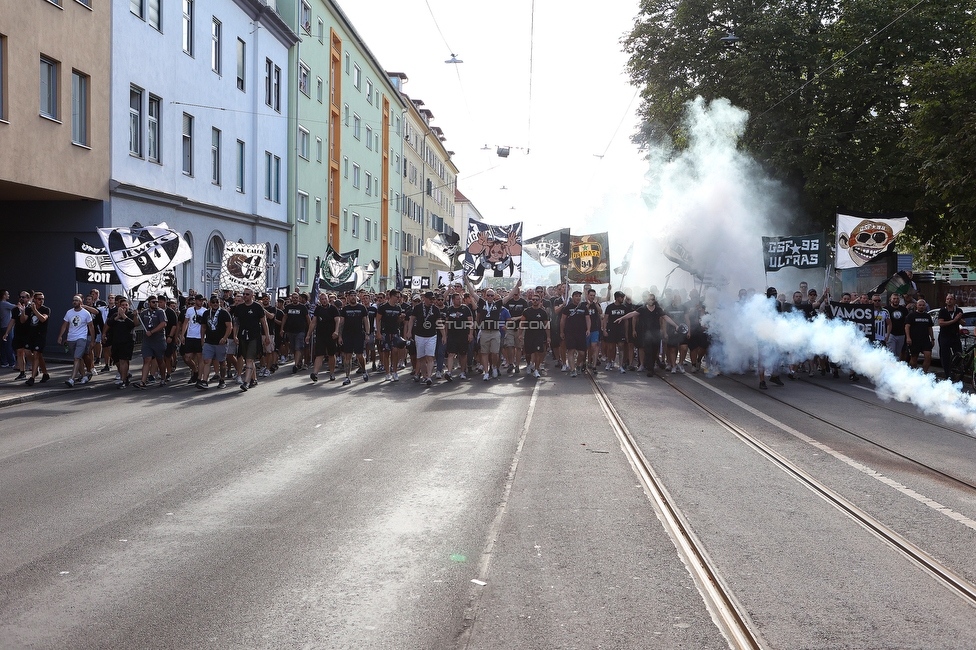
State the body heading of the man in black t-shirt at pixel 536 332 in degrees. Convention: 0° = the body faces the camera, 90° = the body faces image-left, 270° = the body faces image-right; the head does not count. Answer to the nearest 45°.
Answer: approximately 0°

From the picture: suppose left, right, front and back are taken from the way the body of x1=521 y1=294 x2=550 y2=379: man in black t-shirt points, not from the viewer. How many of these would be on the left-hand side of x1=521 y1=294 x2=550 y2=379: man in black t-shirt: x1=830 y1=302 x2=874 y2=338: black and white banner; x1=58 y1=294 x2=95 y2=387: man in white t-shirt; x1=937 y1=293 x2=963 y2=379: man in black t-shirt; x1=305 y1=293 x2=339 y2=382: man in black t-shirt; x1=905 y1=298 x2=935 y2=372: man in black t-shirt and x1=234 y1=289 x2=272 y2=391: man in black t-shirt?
3

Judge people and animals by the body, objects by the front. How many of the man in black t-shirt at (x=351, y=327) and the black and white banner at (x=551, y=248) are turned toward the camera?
2

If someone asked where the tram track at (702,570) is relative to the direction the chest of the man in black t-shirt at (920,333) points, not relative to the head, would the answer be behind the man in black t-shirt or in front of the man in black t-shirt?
in front

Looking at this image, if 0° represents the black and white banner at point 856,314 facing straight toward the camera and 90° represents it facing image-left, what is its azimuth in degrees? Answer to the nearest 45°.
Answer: approximately 0°

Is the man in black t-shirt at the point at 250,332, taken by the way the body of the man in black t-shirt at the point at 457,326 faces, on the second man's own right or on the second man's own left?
on the second man's own right

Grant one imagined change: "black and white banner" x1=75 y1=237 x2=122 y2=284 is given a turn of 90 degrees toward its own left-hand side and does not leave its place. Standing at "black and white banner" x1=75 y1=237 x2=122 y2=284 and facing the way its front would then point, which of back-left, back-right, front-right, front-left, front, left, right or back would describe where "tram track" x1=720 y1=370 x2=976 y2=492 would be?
front-right
